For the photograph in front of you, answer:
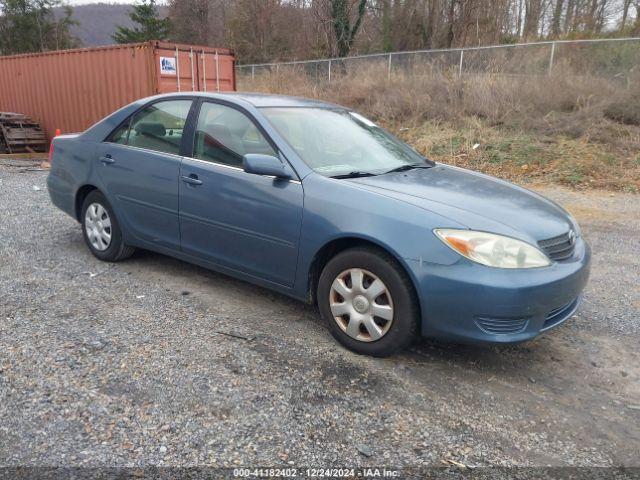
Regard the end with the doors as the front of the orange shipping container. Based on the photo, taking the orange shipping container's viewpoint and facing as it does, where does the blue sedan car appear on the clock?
The blue sedan car is roughly at 1 o'clock from the orange shipping container.

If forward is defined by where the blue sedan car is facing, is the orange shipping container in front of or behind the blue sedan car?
behind

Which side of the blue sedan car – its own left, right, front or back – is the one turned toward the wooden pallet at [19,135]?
back

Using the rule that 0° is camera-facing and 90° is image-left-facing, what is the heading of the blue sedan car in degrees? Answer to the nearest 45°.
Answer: approximately 315°

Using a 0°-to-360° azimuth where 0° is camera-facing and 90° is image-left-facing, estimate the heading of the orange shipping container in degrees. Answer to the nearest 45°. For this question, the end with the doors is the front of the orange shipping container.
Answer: approximately 315°

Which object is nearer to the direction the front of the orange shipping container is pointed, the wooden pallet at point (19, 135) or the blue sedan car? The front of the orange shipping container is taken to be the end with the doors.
the blue sedan car
